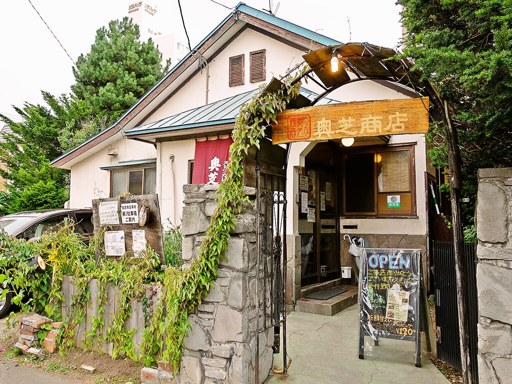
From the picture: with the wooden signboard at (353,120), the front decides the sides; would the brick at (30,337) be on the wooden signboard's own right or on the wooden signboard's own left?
on the wooden signboard's own right

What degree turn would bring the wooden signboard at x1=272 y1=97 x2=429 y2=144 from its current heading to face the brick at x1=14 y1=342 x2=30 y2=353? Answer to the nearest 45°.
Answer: approximately 90° to its right

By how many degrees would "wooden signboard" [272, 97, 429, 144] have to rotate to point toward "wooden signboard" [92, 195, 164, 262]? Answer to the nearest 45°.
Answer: approximately 90° to its right

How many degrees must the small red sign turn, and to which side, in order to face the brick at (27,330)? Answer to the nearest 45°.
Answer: approximately 90° to its right

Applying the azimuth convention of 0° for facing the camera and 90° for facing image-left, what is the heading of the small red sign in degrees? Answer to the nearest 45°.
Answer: approximately 0°

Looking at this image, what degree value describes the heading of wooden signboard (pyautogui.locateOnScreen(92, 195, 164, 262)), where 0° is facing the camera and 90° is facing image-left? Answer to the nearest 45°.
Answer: approximately 0°

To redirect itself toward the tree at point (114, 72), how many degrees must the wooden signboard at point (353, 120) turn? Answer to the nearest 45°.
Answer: approximately 135° to its right

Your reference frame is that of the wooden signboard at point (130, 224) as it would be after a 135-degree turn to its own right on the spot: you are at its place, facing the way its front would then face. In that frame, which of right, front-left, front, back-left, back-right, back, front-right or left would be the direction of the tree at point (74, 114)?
front-right

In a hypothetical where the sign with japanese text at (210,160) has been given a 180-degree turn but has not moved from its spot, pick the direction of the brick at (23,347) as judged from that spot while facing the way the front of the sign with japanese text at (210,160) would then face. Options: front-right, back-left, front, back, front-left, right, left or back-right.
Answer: back-left
